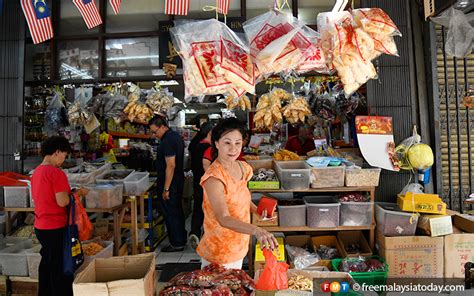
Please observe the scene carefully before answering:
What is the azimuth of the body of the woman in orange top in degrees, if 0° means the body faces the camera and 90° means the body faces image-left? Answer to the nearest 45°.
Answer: approximately 315°

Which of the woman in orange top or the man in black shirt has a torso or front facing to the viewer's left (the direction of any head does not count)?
the man in black shirt

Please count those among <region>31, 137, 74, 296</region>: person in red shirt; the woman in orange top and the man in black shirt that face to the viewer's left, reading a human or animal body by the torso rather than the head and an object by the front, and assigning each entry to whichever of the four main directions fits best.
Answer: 1

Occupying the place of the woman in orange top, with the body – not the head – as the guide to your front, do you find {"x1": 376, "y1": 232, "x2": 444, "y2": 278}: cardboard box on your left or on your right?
on your left

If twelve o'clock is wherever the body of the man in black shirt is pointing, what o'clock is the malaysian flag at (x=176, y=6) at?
The malaysian flag is roughly at 9 o'clock from the man in black shirt.
